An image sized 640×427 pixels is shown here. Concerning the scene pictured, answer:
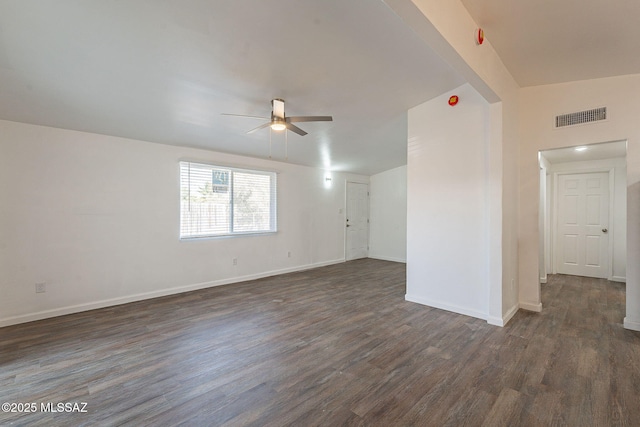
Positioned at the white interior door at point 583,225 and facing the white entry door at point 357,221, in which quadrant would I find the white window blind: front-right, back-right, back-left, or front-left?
front-left

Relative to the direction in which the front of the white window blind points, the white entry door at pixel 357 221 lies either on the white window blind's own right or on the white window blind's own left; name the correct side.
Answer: on the white window blind's own left

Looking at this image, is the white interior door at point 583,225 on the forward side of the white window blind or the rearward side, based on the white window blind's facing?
on the forward side

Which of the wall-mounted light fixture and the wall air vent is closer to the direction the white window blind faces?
the wall air vent

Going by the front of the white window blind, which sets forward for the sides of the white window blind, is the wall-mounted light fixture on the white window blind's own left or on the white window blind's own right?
on the white window blind's own left

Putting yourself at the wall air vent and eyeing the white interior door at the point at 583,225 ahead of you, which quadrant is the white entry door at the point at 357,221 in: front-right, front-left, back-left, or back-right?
front-left

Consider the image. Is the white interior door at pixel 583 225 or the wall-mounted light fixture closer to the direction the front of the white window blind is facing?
the white interior door

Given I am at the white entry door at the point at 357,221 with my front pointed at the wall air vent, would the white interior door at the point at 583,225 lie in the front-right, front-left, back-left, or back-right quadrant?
front-left

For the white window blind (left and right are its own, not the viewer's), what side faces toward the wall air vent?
front

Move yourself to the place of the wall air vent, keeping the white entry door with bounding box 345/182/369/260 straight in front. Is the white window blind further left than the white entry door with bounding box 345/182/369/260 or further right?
left

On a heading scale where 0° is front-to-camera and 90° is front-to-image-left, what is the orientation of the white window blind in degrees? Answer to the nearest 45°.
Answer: approximately 315°
